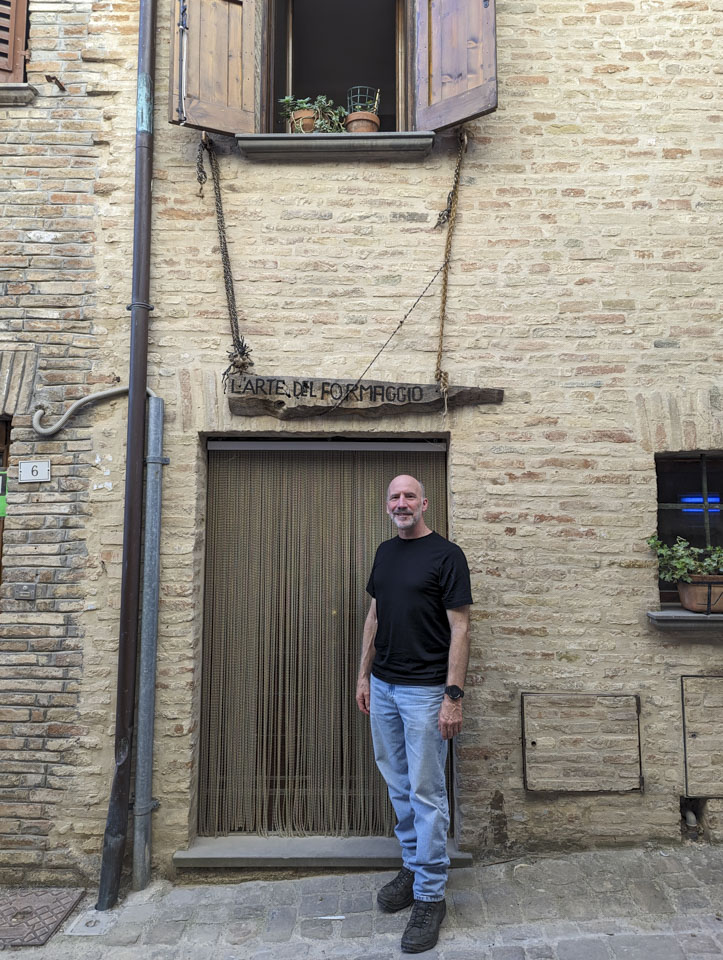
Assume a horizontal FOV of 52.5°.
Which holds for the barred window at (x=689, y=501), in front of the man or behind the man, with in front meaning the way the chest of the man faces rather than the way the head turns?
behind

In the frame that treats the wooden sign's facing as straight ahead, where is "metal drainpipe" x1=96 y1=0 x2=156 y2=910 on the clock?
The metal drainpipe is roughly at 3 o'clock from the wooden sign.

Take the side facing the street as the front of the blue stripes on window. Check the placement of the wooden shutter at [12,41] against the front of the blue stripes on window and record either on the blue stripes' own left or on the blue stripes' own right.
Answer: on the blue stripes' own right
